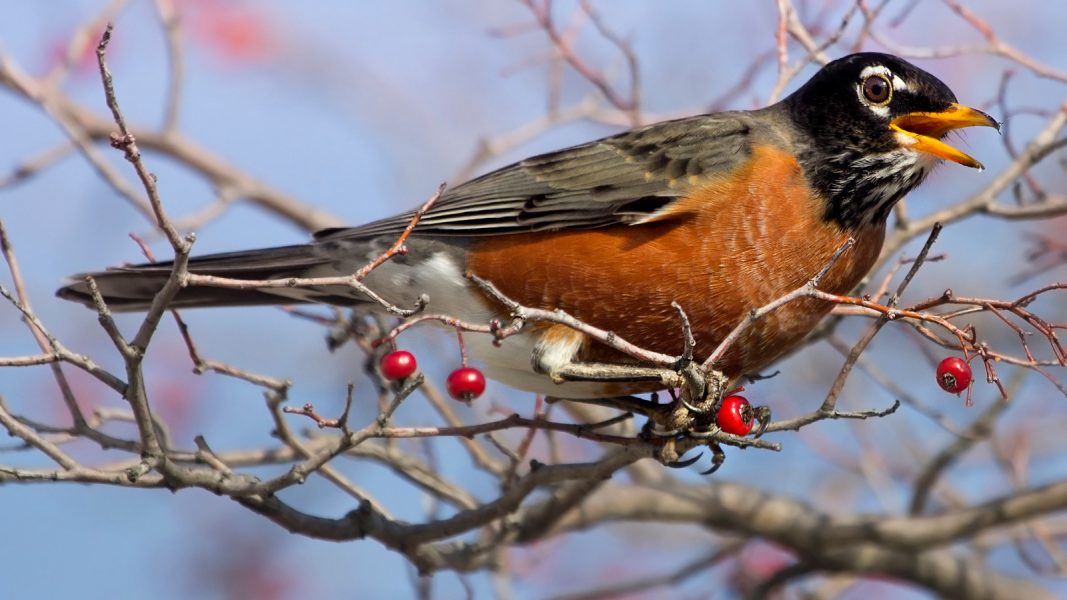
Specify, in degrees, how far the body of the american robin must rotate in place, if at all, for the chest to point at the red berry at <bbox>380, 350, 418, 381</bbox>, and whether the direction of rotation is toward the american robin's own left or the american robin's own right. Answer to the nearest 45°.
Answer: approximately 180°

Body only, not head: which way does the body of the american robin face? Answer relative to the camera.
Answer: to the viewer's right
